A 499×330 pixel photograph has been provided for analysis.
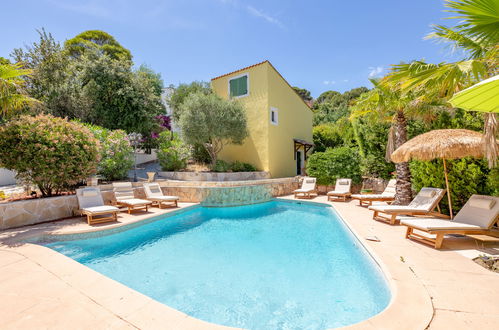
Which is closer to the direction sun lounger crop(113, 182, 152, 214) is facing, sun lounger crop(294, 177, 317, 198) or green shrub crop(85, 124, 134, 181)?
the sun lounger

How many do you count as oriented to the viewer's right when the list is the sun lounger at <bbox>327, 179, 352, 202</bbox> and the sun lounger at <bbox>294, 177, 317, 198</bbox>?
0

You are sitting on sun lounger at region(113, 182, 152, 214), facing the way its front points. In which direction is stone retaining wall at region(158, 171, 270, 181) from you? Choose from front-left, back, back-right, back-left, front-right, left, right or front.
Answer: left

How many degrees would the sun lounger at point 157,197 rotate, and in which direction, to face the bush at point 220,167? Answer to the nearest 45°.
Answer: approximately 90° to its left

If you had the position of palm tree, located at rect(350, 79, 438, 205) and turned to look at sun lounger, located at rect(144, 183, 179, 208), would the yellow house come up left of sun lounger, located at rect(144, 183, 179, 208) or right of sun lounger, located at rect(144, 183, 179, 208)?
right

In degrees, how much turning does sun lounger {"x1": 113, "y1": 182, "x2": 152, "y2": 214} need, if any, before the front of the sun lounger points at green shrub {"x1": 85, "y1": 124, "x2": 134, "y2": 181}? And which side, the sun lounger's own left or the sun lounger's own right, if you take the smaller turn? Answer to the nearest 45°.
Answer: approximately 135° to the sun lounger's own left
